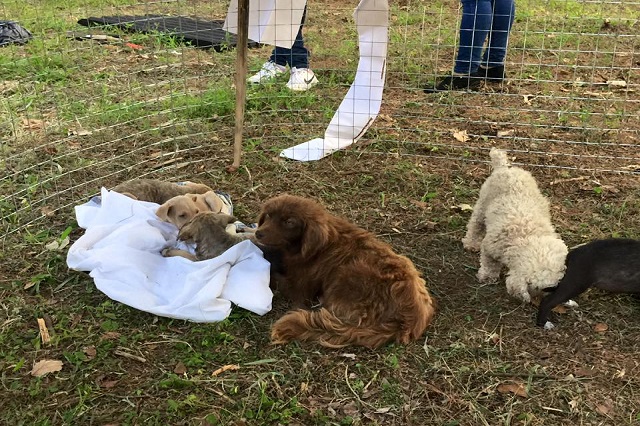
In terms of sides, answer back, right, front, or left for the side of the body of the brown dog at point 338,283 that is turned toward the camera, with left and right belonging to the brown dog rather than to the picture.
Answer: left

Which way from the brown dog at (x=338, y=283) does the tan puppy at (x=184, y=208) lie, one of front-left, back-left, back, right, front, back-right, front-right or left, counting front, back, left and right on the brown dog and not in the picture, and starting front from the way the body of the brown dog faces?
front-right

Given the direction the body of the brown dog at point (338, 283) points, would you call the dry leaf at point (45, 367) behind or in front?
in front

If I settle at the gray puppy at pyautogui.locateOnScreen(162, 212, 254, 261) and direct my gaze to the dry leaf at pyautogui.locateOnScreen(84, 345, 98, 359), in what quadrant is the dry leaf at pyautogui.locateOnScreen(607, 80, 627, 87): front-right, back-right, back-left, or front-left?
back-left

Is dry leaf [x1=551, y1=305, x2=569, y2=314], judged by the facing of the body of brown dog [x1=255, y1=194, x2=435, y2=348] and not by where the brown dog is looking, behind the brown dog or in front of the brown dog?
behind

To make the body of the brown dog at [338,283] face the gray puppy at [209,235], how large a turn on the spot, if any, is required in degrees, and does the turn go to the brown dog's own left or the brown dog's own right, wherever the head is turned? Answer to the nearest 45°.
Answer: approximately 45° to the brown dog's own right

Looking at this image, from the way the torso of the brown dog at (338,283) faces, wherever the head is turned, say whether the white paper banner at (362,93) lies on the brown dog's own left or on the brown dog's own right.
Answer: on the brown dog's own right

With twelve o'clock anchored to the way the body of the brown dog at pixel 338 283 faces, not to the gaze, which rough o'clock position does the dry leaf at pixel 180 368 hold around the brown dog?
The dry leaf is roughly at 11 o'clock from the brown dog.

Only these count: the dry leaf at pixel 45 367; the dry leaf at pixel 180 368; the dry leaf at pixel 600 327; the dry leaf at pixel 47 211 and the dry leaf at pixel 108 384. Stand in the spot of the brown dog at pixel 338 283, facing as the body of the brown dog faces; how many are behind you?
1

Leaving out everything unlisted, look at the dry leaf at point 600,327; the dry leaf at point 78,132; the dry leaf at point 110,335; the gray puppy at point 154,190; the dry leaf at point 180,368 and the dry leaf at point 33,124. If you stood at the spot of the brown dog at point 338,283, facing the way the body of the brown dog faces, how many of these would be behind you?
1

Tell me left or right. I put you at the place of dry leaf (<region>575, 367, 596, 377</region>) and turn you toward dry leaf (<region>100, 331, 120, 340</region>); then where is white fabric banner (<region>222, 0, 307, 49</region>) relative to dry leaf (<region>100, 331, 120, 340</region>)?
right

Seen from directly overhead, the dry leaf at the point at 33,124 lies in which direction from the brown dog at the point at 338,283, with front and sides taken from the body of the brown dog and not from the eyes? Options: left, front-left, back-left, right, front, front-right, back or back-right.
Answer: front-right

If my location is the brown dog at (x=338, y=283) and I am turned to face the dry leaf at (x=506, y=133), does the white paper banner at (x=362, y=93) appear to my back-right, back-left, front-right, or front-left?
front-left

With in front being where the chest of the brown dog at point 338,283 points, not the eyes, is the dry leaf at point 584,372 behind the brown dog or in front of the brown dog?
behind

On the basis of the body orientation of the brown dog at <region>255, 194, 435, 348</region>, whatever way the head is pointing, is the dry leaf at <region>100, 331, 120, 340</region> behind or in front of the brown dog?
in front

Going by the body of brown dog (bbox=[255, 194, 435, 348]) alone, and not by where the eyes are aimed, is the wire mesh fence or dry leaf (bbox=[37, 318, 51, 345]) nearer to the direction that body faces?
the dry leaf

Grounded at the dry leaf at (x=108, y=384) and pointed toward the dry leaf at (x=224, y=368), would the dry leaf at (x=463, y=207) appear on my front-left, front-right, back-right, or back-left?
front-left
